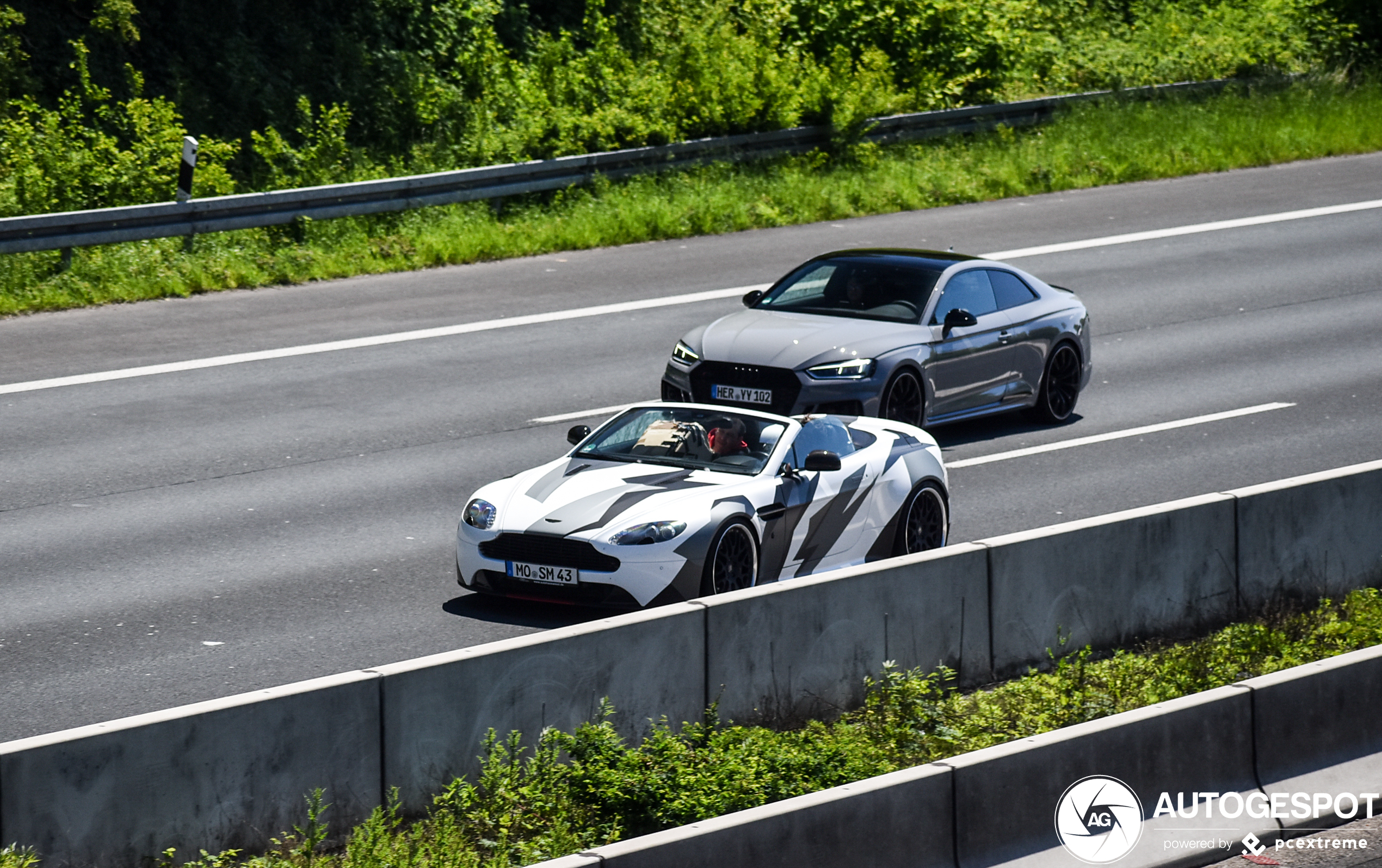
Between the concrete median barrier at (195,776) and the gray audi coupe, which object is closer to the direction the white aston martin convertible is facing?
the concrete median barrier

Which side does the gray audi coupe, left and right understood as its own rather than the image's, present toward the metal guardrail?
right

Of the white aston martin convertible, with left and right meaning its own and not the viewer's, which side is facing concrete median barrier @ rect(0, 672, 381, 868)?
front

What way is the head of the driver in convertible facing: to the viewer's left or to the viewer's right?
to the viewer's left

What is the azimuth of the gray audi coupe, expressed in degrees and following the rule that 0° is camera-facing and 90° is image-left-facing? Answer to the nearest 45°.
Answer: approximately 45°

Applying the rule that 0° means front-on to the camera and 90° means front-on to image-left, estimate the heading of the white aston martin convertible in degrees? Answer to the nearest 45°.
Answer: approximately 45°

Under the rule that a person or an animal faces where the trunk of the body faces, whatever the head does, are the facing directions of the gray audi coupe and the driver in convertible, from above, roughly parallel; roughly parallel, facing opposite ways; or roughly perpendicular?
roughly parallel

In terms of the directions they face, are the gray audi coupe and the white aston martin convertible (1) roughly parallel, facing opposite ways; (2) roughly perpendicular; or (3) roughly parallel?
roughly parallel

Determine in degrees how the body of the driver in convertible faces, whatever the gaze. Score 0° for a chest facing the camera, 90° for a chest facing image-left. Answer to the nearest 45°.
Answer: approximately 45°

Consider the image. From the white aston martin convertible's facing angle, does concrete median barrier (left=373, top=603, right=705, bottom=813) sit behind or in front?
in front

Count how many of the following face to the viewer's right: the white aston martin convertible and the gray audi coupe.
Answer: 0

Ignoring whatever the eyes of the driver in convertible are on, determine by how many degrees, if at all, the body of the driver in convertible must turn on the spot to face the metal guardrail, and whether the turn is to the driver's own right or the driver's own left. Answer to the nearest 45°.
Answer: approximately 135° to the driver's own right

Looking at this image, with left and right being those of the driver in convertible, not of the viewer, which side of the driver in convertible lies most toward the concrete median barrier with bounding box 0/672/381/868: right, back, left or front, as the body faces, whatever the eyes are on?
front
